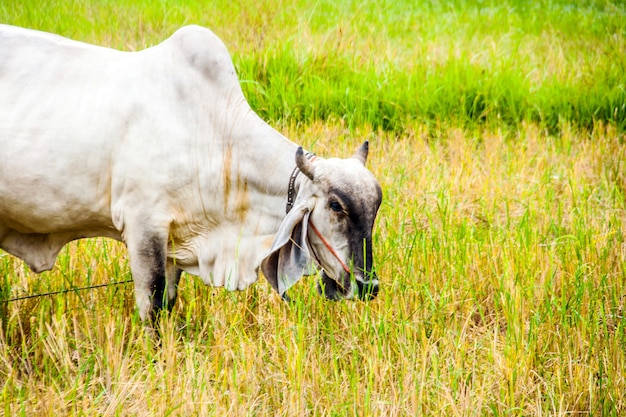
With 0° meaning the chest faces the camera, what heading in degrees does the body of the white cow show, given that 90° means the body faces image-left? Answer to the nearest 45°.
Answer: approximately 270°
